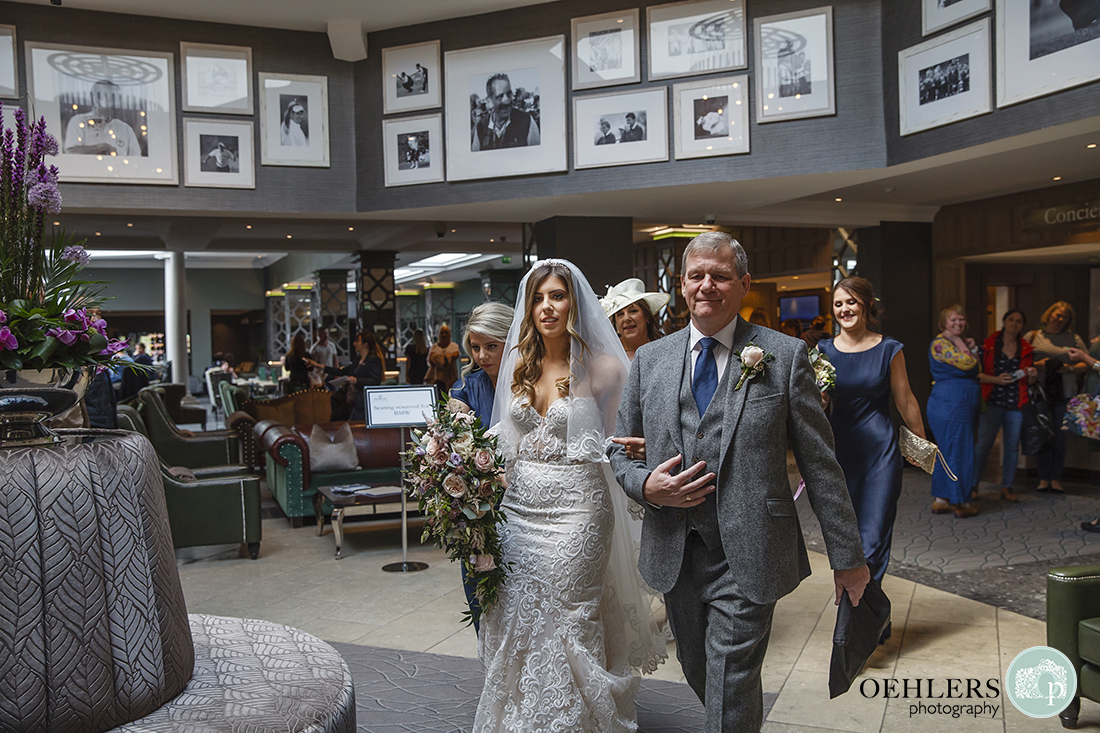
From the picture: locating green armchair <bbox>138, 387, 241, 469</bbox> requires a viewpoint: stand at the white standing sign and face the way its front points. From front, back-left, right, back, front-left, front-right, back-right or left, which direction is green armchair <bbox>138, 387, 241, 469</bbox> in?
back-right

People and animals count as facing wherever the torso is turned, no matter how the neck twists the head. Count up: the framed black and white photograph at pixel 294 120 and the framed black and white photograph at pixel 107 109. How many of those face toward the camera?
2

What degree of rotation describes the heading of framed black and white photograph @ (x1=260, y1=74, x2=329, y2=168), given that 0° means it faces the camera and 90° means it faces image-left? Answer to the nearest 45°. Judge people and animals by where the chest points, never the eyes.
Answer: approximately 0°

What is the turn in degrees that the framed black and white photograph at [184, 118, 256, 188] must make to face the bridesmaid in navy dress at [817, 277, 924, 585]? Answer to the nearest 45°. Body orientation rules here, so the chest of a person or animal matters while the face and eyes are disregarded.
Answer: approximately 45° to its left

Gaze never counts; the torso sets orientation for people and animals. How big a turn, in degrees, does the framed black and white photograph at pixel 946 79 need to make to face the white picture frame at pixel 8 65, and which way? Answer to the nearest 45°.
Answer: approximately 45° to its right

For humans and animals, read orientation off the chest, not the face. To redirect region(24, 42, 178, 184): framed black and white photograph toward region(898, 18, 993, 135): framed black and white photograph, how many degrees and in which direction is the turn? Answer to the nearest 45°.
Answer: approximately 45° to its left

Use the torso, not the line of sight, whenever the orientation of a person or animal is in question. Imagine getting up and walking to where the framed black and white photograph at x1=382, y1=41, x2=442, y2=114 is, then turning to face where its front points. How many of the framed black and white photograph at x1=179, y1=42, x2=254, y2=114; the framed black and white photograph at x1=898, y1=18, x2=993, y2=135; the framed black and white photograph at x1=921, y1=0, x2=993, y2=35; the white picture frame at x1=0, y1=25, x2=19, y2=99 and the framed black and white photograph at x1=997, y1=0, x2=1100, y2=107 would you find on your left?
3

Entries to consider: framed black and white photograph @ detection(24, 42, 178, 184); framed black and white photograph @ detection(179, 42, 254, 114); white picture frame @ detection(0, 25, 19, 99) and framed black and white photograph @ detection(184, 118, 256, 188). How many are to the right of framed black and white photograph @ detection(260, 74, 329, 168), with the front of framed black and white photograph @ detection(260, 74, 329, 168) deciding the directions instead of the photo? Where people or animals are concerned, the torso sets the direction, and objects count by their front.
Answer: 4

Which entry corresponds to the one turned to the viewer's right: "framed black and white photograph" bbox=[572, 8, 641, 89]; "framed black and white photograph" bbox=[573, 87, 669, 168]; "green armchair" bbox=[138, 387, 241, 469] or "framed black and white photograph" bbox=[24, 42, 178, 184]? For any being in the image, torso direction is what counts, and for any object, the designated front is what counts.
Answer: the green armchair
